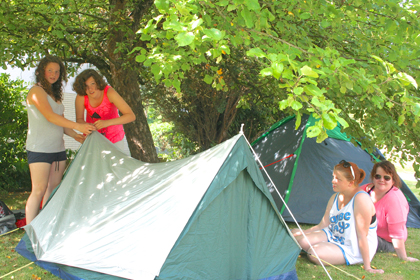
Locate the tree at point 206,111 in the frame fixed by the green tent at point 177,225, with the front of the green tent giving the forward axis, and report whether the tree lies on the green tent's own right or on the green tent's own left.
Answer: on the green tent's own left

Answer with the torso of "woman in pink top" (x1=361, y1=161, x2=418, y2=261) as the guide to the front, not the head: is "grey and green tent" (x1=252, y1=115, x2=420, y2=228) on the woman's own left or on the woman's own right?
on the woman's own right

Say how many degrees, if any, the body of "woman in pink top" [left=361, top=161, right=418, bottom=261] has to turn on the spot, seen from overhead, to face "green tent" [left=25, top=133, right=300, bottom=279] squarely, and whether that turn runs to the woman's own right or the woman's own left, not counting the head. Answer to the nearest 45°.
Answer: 0° — they already face it

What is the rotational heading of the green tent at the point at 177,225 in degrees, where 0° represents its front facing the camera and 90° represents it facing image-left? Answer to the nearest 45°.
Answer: approximately 315°

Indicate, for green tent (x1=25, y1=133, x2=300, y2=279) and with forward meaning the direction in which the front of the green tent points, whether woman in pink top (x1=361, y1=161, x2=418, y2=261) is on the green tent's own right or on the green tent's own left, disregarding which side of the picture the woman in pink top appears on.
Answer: on the green tent's own left

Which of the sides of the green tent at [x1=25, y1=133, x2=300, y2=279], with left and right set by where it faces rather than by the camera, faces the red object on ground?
back

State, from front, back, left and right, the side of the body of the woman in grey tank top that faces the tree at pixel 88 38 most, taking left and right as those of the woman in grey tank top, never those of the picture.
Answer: left

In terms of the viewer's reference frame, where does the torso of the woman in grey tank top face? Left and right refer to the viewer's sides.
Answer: facing the viewer and to the right of the viewer

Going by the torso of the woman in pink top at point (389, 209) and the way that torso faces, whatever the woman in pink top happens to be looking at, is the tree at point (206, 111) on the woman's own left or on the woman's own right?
on the woman's own right

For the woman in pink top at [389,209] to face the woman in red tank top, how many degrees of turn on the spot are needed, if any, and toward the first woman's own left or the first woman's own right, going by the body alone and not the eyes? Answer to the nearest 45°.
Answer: approximately 45° to the first woman's own right

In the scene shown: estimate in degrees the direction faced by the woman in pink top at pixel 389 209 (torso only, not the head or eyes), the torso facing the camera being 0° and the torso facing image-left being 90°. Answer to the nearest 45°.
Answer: approximately 45°

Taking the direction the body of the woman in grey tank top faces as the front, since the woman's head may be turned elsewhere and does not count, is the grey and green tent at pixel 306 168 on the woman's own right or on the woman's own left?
on the woman's own left
